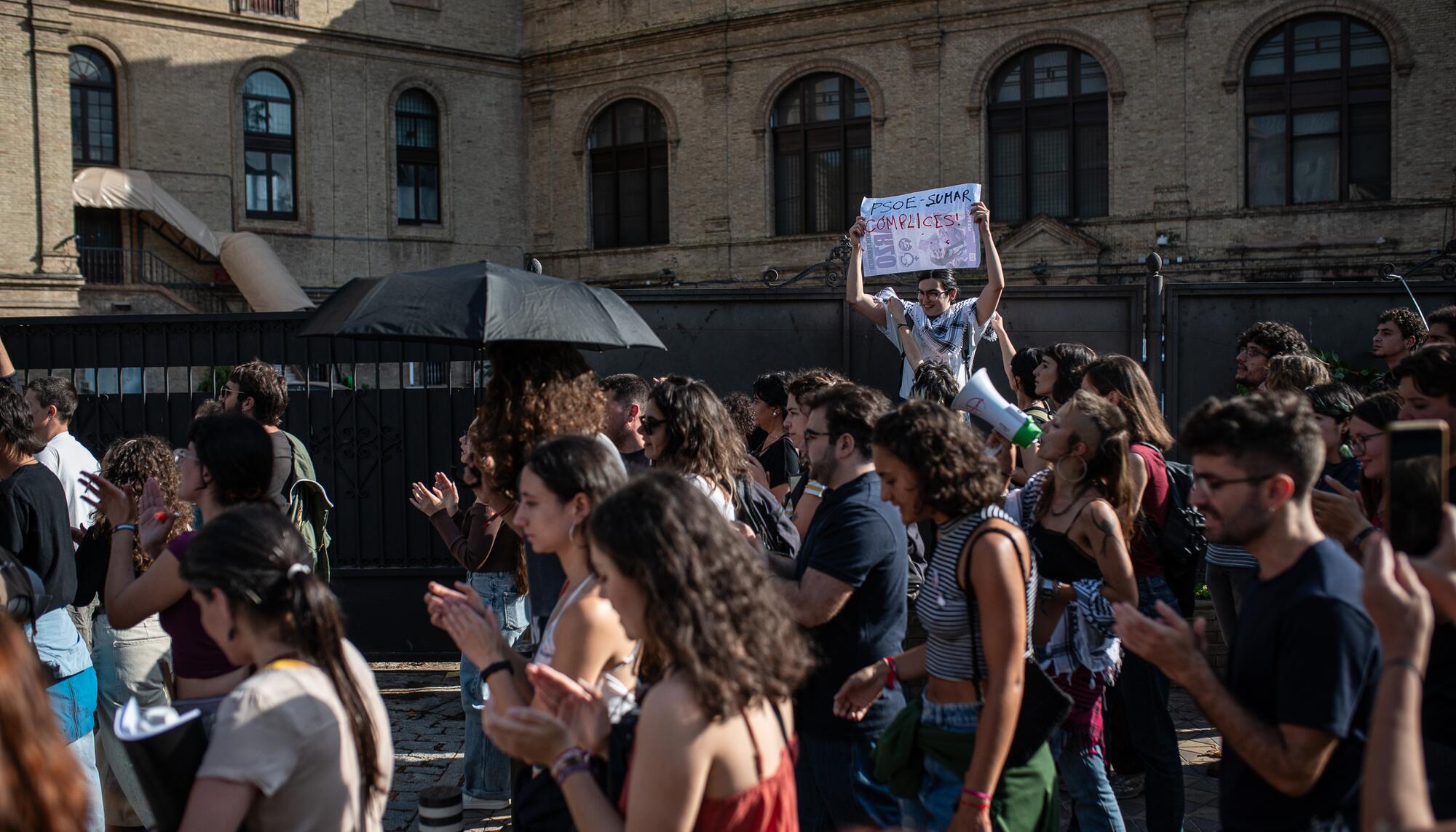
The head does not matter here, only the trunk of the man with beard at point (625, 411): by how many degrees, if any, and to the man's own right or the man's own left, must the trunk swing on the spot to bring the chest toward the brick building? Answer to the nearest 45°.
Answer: approximately 90° to the man's own right

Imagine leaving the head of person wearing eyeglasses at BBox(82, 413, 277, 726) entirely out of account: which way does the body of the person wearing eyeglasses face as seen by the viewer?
to the viewer's left

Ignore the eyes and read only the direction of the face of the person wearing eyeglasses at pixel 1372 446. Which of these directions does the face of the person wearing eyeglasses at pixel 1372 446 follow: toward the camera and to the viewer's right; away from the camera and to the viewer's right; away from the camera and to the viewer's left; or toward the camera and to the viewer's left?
toward the camera and to the viewer's left

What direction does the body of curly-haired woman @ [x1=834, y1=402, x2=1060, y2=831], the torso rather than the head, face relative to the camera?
to the viewer's left

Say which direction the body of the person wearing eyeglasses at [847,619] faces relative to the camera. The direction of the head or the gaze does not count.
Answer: to the viewer's left

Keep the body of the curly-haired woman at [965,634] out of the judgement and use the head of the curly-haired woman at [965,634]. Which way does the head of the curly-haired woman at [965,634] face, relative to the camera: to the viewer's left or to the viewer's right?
to the viewer's left

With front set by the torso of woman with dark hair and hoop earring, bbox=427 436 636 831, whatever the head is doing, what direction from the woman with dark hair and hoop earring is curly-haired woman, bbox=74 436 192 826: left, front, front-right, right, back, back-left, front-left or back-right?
front-right

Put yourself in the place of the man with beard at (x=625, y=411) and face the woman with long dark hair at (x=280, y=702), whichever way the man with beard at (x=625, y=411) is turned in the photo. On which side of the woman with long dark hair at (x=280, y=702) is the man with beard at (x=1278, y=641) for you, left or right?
left

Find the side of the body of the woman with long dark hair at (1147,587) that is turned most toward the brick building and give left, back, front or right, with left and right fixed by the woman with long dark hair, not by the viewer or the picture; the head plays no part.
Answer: right

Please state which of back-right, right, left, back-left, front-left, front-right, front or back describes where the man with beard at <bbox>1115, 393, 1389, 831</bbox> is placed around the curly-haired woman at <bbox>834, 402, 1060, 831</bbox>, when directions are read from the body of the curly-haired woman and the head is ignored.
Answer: back-left

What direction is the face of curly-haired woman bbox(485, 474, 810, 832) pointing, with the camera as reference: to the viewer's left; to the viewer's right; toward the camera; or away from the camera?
to the viewer's left
